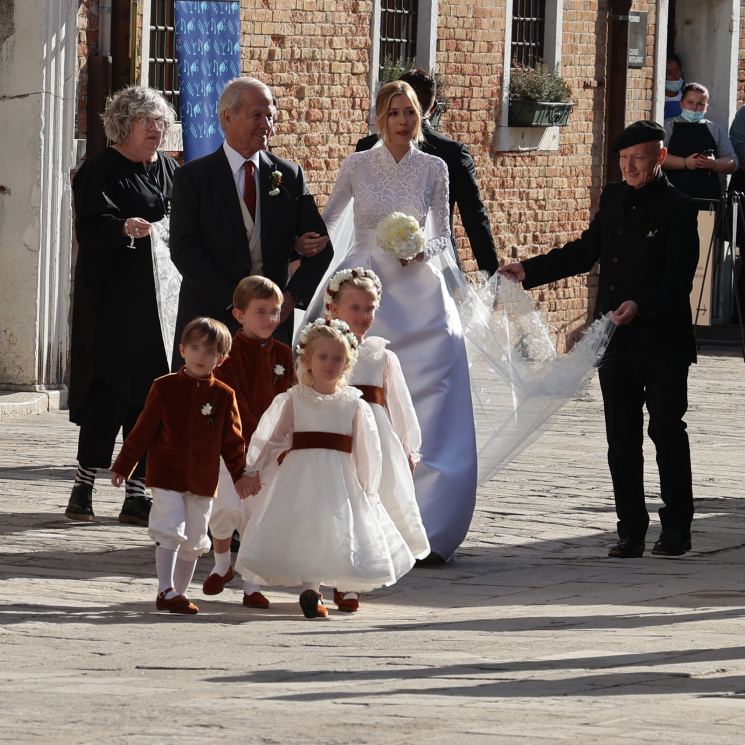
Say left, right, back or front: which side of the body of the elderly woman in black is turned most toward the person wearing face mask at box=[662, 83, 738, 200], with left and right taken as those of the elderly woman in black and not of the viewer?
left

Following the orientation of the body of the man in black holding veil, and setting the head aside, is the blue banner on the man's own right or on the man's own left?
on the man's own right

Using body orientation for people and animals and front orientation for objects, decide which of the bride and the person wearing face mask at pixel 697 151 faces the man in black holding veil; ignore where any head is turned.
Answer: the person wearing face mask

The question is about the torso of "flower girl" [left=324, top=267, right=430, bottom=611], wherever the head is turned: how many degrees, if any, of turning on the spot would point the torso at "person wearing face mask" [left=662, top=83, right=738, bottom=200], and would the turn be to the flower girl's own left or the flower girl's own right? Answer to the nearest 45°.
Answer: approximately 180°

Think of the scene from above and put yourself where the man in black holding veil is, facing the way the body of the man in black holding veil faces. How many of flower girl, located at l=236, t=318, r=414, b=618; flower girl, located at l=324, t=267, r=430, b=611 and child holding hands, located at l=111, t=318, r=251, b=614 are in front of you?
3

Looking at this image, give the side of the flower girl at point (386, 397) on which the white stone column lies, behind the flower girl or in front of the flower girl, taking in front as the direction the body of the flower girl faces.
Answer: behind

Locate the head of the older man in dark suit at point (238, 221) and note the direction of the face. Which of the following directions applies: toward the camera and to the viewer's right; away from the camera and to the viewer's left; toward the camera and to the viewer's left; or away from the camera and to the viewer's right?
toward the camera and to the viewer's right

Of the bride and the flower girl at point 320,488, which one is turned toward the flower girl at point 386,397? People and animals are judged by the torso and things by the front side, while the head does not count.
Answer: the bride

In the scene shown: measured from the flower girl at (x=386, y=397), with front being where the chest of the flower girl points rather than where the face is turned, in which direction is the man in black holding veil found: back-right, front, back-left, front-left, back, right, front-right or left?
back-left

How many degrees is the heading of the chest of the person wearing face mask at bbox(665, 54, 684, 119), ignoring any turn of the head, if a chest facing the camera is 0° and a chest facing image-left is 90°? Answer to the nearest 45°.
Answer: approximately 45°
